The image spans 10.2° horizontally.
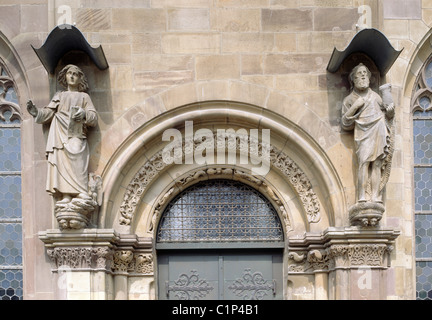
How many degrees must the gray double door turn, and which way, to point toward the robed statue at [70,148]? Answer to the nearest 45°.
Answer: approximately 45° to its right

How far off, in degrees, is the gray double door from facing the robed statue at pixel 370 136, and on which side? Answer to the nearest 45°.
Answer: approximately 45° to its left

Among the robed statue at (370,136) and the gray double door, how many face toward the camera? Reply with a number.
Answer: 2

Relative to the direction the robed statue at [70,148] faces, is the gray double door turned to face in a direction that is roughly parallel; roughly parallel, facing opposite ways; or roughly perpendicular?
roughly parallel

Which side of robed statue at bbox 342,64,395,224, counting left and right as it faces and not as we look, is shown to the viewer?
front

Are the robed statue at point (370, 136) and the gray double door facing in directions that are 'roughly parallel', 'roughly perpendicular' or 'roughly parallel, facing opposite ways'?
roughly parallel

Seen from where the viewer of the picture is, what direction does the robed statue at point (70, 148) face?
facing the viewer

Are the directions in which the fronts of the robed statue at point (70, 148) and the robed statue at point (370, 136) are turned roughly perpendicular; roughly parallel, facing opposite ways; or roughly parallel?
roughly parallel

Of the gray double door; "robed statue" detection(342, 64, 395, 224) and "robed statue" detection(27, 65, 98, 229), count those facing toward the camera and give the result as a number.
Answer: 3

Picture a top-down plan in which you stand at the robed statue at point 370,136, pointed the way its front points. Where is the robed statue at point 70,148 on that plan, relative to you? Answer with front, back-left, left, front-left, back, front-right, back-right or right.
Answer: right

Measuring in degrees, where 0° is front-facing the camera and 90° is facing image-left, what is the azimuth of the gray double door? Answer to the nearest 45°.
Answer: approximately 0°
